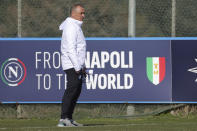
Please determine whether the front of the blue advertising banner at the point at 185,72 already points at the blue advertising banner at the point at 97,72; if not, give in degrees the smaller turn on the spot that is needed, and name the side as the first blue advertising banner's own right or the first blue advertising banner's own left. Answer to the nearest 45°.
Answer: approximately 90° to the first blue advertising banner's own right

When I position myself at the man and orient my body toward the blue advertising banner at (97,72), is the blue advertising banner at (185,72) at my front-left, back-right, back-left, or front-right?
front-right

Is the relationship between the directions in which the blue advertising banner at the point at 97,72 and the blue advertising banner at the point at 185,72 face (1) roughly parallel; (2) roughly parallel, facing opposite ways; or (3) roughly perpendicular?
roughly parallel

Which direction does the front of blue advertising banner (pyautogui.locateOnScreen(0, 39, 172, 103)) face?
toward the camera

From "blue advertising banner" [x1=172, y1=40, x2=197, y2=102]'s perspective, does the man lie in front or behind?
in front

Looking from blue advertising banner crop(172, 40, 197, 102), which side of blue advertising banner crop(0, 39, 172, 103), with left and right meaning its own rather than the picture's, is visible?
left

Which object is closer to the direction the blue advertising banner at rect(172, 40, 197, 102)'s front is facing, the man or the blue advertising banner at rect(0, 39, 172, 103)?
the man

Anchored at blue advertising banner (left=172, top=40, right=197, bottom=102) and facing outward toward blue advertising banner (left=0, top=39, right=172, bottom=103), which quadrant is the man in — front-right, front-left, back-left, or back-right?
front-left

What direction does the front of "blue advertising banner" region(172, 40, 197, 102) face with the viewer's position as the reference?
facing the viewer
